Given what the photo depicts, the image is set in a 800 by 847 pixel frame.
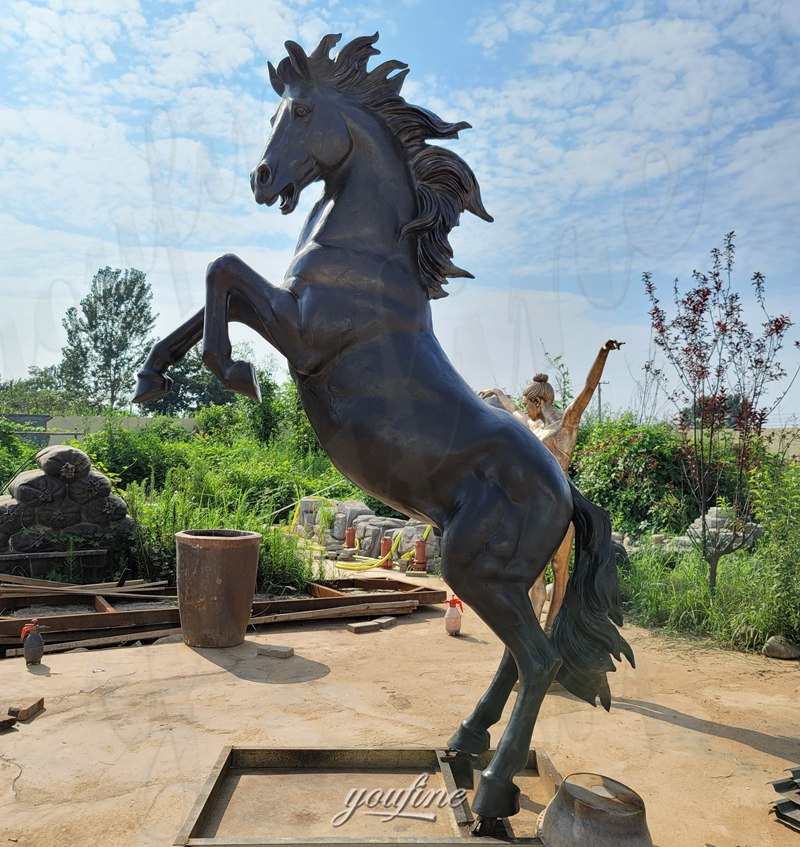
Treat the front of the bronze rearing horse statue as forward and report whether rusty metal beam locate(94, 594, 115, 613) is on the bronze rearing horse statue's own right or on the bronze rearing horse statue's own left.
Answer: on the bronze rearing horse statue's own right

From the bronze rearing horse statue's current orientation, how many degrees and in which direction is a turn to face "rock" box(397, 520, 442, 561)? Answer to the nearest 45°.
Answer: approximately 90° to its right

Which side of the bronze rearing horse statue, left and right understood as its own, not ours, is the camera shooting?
left

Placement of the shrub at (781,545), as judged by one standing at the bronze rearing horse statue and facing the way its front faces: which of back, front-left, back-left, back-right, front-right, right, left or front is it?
back-right

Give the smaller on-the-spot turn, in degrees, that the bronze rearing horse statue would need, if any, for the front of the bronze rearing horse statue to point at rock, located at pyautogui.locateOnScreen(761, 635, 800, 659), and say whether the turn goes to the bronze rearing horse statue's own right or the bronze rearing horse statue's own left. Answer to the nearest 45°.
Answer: approximately 135° to the bronze rearing horse statue's own right

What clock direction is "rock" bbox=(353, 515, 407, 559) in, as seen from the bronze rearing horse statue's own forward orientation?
The rock is roughly at 3 o'clock from the bronze rearing horse statue.

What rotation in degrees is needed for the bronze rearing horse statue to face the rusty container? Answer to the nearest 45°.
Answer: approximately 90° to its right

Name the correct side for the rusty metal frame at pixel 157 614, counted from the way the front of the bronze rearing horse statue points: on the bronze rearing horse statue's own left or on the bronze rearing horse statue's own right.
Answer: on the bronze rearing horse statue's own right
